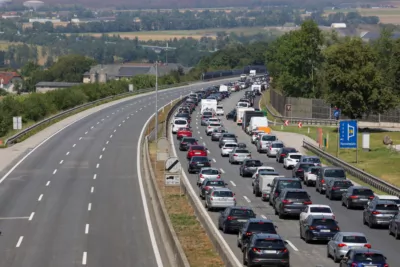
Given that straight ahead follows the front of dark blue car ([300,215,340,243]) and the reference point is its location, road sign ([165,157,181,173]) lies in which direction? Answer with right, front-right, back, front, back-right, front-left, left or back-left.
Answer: front

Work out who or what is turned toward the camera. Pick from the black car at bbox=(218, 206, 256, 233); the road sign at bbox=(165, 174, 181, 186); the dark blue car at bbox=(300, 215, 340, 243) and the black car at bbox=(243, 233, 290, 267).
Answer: the road sign

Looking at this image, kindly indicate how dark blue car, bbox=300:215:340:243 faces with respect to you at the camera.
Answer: facing away from the viewer and to the left of the viewer

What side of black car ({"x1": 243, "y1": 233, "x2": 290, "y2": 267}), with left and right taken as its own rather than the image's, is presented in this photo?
back

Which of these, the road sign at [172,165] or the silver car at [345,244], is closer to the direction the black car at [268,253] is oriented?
the road sign

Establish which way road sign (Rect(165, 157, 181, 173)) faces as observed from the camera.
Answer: facing the viewer

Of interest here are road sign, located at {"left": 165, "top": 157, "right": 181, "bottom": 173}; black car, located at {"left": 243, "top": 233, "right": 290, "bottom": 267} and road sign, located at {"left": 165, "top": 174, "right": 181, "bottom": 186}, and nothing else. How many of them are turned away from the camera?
1

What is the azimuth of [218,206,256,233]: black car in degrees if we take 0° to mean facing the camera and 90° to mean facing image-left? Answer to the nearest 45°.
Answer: approximately 135°

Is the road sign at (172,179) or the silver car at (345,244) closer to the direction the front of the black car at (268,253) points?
the road sign

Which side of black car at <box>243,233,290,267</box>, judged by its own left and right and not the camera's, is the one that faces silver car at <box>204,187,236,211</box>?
front

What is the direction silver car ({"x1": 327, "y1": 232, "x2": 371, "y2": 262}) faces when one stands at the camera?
facing away from the viewer and to the left of the viewer

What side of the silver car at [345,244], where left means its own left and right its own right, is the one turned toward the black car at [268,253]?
left
